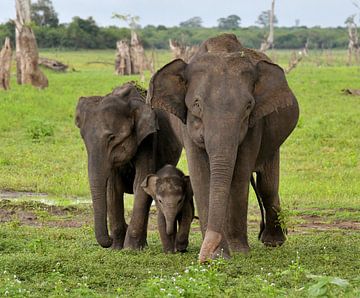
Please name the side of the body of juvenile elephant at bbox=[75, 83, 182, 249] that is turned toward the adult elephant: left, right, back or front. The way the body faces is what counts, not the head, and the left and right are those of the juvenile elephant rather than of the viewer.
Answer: left

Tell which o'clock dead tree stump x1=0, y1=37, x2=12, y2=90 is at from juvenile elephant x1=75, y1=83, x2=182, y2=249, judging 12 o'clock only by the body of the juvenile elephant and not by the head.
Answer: The dead tree stump is roughly at 4 o'clock from the juvenile elephant.

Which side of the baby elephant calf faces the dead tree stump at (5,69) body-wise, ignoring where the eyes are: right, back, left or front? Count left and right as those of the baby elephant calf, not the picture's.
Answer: back

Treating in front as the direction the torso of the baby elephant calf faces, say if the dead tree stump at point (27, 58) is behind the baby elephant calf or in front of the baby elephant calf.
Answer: behind
